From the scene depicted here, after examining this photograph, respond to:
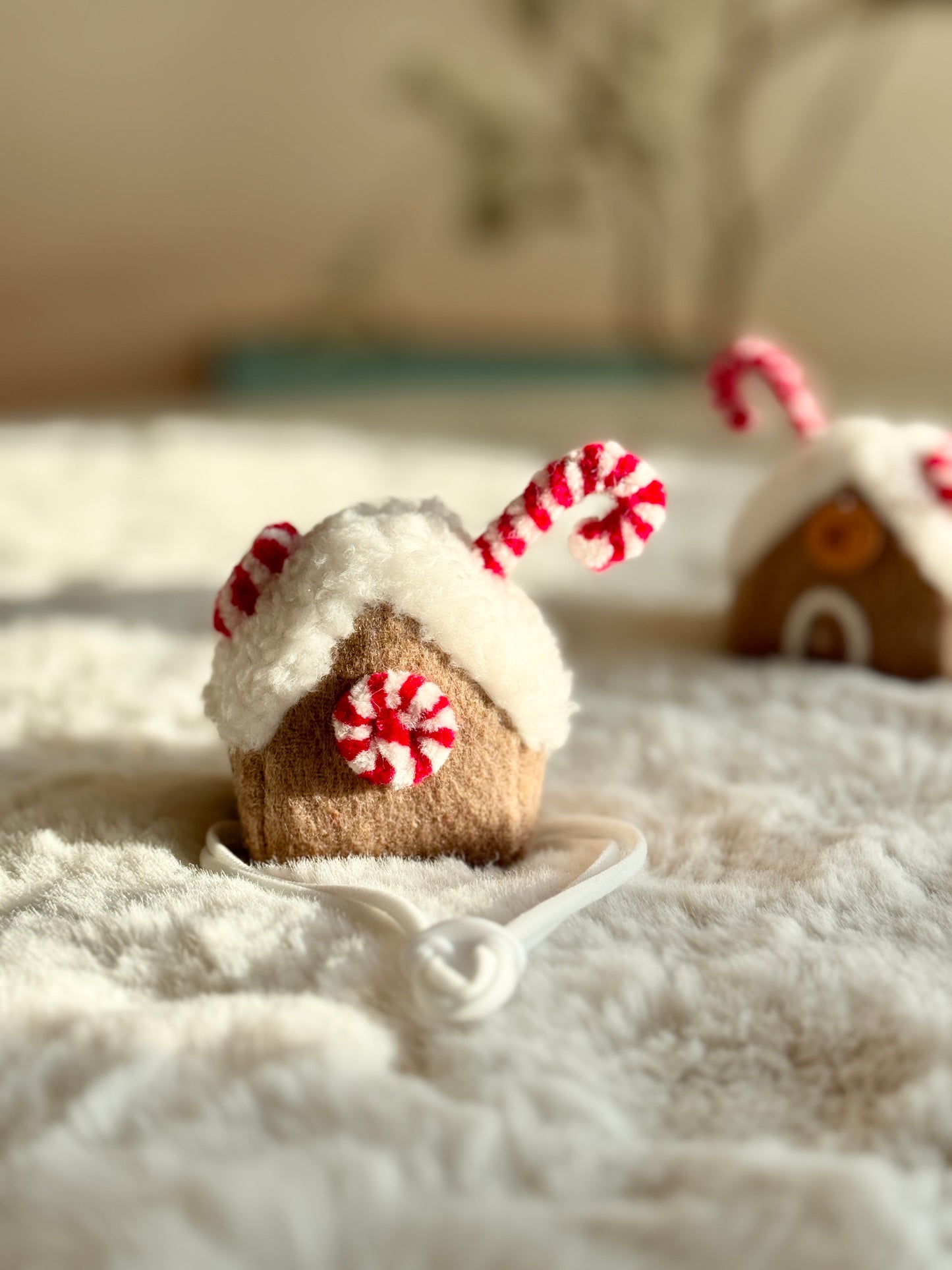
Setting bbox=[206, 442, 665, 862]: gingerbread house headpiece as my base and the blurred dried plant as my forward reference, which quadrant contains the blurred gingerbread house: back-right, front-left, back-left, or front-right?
front-right

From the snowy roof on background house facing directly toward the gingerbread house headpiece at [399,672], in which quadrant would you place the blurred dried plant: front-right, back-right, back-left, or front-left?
back-right

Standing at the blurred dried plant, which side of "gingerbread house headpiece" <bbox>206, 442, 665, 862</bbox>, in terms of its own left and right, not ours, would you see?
back

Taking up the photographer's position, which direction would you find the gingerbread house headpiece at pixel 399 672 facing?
facing the viewer

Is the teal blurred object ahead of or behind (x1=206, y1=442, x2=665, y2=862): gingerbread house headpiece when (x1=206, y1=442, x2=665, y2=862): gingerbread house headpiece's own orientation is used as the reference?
behind
